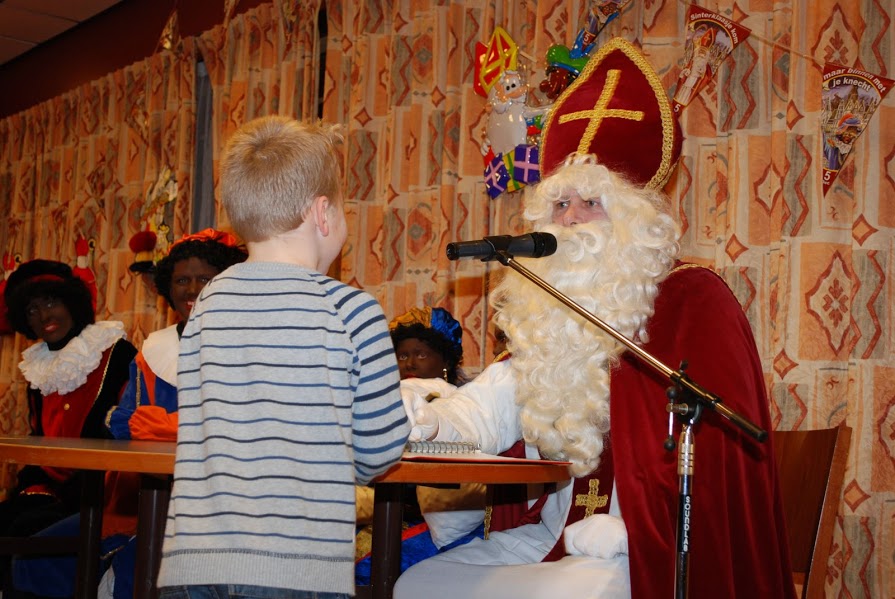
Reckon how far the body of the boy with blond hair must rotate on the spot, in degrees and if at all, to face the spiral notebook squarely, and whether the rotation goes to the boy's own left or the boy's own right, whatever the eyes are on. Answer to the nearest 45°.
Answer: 0° — they already face it

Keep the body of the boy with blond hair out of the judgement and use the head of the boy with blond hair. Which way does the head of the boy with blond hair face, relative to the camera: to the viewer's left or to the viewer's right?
to the viewer's right

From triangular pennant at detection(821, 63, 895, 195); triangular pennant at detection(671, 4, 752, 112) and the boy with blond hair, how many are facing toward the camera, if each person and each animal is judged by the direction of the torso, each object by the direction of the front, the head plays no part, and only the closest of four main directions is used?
2

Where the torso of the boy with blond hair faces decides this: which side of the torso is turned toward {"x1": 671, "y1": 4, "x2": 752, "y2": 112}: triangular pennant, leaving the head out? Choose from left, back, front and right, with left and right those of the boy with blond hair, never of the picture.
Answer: front

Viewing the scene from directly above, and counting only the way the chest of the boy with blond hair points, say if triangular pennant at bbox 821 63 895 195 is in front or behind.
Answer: in front

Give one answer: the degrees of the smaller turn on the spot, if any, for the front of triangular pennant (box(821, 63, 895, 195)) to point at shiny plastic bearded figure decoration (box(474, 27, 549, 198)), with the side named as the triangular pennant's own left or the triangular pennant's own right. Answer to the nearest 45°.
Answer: approximately 90° to the triangular pennant's own right

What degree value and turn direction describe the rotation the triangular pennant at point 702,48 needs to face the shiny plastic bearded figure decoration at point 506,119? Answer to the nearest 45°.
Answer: approximately 90° to its right

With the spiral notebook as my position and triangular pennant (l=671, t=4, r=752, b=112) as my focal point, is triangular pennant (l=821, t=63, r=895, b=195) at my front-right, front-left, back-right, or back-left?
front-right

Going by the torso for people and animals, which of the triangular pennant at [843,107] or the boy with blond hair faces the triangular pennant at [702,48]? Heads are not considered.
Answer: the boy with blond hair

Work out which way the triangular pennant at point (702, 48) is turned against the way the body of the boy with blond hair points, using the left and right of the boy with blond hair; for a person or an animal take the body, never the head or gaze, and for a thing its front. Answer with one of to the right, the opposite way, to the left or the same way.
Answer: the opposite way

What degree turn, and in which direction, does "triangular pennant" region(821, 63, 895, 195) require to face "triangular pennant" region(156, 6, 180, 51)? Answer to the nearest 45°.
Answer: approximately 90° to its right

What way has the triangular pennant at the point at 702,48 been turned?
toward the camera

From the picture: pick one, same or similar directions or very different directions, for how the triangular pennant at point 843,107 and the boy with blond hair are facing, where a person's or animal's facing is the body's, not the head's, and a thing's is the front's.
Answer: very different directions

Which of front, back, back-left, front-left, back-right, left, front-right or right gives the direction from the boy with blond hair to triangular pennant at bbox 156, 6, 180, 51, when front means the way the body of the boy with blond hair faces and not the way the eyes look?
front-left

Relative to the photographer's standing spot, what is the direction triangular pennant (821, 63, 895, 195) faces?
facing the viewer
